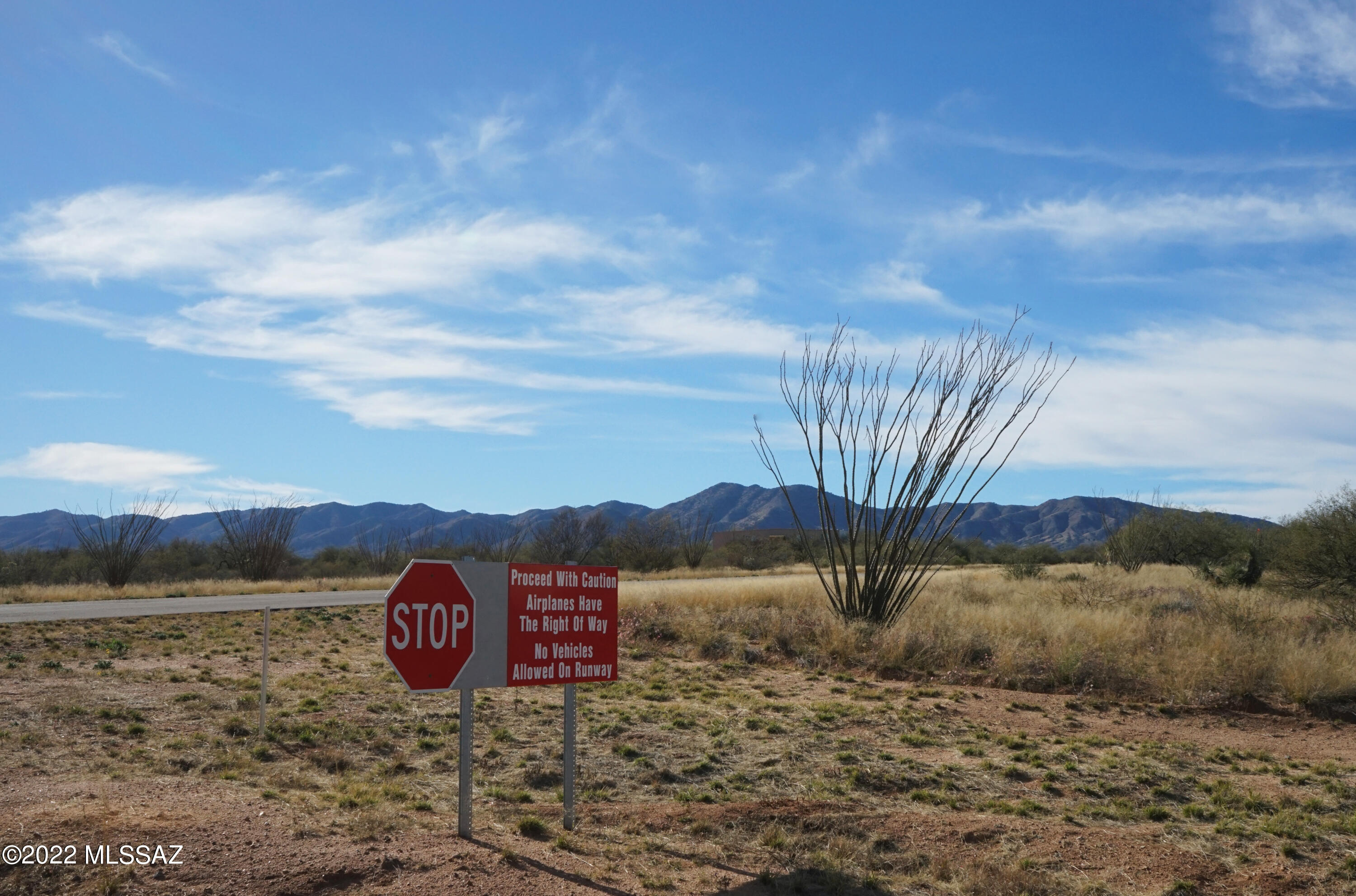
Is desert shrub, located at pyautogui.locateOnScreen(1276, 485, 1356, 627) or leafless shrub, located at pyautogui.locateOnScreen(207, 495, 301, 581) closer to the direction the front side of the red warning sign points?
the desert shrub

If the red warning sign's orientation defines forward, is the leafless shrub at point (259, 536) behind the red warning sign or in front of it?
behind

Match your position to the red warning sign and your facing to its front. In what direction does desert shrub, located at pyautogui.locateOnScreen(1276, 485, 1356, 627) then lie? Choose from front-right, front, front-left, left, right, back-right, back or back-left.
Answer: left

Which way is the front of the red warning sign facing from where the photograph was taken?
facing the viewer and to the right of the viewer

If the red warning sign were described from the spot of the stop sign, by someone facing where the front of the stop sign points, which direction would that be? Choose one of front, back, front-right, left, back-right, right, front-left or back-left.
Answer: left

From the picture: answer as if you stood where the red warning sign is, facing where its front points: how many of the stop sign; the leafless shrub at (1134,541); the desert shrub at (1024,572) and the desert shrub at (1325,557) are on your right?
1

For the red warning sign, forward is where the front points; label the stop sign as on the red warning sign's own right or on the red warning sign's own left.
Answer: on the red warning sign's own right

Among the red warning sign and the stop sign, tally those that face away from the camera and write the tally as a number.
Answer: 0

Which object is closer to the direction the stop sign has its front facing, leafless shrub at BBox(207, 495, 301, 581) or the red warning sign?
the red warning sign

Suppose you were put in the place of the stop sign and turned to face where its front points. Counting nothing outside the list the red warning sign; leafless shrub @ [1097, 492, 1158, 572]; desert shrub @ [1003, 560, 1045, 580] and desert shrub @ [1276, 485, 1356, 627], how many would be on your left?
4

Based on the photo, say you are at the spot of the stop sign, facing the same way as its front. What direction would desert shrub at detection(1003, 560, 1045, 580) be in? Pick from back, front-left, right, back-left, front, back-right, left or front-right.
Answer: left

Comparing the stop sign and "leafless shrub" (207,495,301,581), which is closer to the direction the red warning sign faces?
the stop sign
